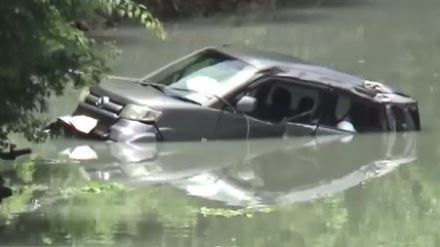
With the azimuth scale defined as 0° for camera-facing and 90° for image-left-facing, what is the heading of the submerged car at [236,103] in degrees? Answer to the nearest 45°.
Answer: approximately 45°
